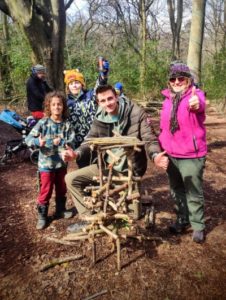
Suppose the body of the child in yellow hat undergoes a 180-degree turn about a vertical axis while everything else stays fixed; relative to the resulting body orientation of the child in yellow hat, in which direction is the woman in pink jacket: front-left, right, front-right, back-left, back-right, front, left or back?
back-right

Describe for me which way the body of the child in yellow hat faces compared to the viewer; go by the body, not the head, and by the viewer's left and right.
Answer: facing the viewer

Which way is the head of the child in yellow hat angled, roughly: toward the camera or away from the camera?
toward the camera

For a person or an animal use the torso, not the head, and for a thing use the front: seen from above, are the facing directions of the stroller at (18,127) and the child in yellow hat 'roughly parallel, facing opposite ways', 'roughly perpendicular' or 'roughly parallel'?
roughly perpendicular

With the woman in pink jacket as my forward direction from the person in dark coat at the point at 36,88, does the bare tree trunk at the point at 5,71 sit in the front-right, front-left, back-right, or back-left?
back-left

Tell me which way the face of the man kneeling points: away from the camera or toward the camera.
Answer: toward the camera

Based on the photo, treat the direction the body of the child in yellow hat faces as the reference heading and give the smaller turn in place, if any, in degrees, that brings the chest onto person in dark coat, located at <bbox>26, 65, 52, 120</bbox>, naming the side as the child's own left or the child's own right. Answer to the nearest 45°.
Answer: approximately 135° to the child's own right
